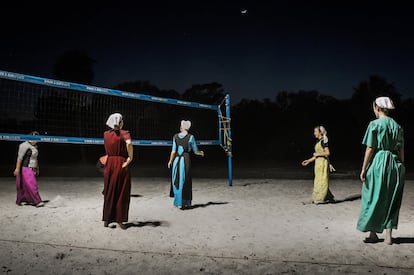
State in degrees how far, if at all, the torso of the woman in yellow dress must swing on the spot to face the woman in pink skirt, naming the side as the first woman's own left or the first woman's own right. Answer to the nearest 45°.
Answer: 0° — they already face them

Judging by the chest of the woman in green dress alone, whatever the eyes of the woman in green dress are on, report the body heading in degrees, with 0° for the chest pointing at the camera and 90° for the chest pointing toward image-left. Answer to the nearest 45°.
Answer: approximately 135°

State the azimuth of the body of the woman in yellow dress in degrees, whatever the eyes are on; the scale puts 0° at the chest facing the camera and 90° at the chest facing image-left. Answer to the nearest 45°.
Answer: approximately 90°
